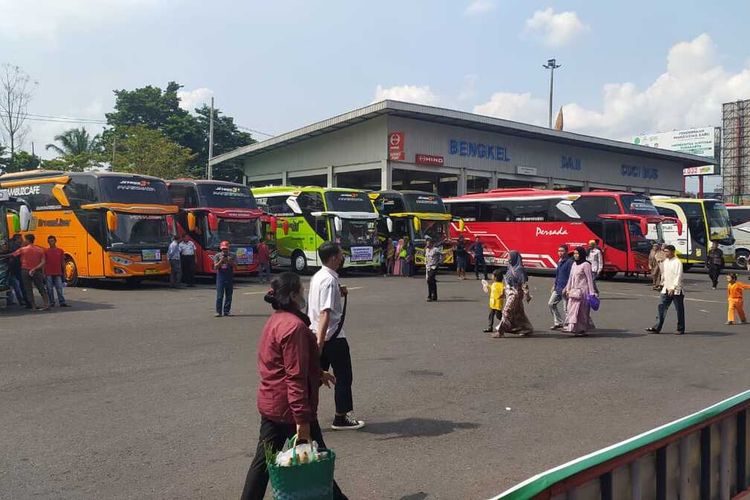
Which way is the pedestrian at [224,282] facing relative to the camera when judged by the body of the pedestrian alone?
toward the camera

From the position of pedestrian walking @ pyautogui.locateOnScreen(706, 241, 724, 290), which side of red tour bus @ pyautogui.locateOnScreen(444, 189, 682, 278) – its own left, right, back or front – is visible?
front

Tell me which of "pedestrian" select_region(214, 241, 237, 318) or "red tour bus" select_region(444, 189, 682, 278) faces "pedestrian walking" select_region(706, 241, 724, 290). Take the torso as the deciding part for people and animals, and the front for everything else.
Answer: the red tour bus

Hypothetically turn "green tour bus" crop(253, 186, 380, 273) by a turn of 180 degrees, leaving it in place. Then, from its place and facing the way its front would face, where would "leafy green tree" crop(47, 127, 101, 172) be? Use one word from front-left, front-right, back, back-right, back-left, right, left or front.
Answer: front

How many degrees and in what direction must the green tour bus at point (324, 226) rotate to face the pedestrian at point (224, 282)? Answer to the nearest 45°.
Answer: approximately 45° to its right

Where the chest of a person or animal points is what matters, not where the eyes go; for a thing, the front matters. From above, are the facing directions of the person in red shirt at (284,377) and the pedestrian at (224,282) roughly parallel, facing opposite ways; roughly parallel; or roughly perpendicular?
roughly perpendicular

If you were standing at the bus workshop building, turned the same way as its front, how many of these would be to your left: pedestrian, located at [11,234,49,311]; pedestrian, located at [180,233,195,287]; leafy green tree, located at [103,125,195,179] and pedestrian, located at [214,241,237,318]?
0

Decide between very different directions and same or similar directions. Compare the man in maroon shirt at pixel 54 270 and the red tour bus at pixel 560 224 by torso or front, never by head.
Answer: same or similar directions

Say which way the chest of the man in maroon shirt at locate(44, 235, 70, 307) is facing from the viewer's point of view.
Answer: toward the camera

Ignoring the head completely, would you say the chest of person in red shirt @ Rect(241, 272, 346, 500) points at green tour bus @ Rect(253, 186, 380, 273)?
no

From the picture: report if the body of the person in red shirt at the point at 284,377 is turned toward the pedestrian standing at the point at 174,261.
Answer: no

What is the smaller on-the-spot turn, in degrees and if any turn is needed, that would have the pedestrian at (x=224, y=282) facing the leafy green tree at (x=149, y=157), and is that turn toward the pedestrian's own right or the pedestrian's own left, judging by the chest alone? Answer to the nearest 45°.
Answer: approximately 180°

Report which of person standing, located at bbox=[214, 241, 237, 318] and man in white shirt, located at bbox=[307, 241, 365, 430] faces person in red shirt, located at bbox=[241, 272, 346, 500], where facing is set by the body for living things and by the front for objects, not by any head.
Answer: the person standing

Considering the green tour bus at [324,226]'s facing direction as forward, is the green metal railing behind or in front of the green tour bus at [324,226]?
in front

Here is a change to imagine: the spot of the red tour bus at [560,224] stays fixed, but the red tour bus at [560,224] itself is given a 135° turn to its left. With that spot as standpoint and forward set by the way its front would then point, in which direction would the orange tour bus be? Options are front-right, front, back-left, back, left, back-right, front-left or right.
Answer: back-left

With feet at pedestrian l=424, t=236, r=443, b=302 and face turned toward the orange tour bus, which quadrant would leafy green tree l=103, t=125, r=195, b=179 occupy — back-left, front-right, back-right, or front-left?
front-right

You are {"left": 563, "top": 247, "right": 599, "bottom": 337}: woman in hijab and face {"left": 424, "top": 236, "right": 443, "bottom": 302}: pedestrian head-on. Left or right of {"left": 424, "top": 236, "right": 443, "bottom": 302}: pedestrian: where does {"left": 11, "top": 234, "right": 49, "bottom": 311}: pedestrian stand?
left

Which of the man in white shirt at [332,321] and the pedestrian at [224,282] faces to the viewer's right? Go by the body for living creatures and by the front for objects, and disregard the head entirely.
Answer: the man in white shirt

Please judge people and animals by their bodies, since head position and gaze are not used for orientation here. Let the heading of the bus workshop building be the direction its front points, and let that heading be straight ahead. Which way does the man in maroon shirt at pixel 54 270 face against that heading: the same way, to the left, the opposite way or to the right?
the same way
